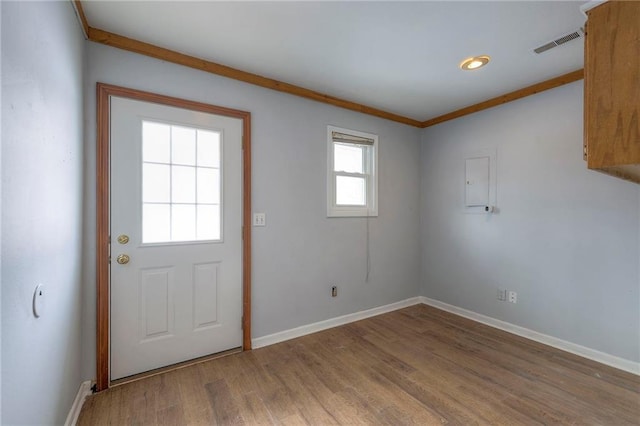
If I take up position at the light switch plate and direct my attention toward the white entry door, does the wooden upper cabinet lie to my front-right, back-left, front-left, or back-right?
back-left

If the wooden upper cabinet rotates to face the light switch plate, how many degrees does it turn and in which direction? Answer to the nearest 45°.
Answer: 0° — it already faces it

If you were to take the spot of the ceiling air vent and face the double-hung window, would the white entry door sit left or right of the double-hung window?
left

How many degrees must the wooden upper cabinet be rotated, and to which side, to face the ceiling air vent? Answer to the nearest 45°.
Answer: approximately 90° to its right

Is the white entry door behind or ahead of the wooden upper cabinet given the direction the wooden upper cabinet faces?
ahead

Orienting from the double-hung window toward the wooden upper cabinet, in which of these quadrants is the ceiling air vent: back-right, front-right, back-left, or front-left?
front-left

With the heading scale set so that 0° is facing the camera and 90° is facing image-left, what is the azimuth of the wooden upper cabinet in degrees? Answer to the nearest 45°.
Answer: approximately 90°

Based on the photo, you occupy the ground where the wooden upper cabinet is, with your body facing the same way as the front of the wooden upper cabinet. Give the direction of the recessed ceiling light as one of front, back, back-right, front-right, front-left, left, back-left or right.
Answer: front-right

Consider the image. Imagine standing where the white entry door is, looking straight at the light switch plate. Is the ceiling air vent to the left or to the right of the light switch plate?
right

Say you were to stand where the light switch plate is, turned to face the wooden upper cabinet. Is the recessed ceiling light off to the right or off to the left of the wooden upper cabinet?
left

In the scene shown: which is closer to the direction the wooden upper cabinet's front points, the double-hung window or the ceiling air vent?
the double-hung window
